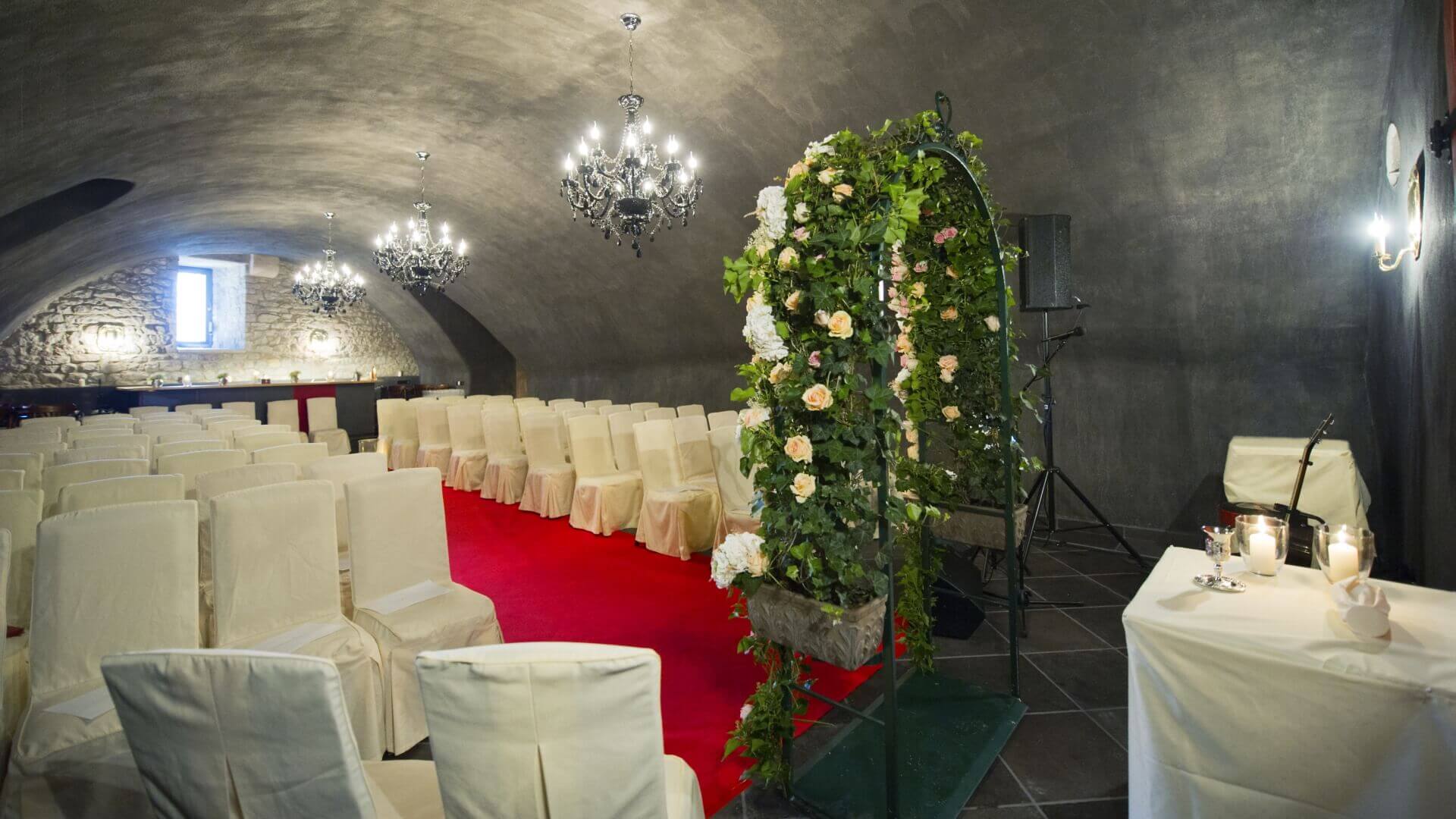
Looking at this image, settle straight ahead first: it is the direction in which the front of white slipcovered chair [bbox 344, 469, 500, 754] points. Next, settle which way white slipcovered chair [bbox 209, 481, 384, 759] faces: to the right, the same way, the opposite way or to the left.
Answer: the same way

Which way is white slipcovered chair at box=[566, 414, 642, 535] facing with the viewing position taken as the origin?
facing the viewer and to the right of the viewer

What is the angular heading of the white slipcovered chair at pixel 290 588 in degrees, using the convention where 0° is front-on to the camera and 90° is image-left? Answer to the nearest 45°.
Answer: approximately 315°

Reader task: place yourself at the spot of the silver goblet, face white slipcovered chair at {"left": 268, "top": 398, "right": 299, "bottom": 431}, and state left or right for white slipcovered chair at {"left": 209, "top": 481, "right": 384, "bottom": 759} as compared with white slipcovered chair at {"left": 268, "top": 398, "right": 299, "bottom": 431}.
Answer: left

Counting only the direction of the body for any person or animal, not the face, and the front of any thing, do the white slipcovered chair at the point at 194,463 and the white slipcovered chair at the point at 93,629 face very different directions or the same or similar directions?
same or similar directions
